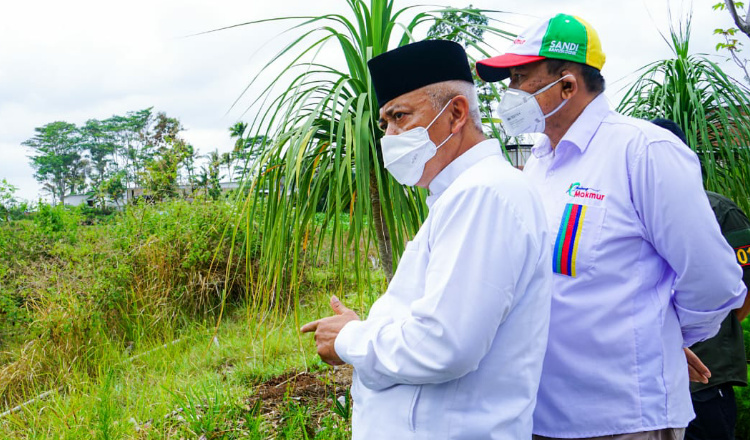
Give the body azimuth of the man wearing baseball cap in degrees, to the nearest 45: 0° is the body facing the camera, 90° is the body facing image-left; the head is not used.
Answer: approximately 45°

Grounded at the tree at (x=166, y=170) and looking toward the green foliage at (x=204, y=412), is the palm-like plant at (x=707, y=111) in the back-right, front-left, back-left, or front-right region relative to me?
front-left

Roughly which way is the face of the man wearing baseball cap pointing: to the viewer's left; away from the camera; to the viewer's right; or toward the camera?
to the viewer's left

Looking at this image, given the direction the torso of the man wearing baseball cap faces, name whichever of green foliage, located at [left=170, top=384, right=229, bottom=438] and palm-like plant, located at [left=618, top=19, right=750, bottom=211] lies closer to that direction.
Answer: the green foliage

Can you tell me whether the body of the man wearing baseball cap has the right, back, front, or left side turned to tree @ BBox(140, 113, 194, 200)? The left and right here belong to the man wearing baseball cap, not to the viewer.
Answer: right

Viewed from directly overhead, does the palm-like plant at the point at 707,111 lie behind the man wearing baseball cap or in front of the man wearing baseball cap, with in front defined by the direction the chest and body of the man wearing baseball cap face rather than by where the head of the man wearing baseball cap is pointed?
behind

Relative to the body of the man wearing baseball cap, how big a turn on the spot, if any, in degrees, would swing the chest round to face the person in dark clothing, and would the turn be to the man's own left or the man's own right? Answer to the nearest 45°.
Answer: approximately 135° to the man's own right

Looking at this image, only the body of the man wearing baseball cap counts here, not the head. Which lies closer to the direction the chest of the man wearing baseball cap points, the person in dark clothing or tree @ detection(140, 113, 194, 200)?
the tree

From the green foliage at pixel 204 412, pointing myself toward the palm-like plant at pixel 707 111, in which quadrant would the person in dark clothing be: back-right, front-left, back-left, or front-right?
front-right
